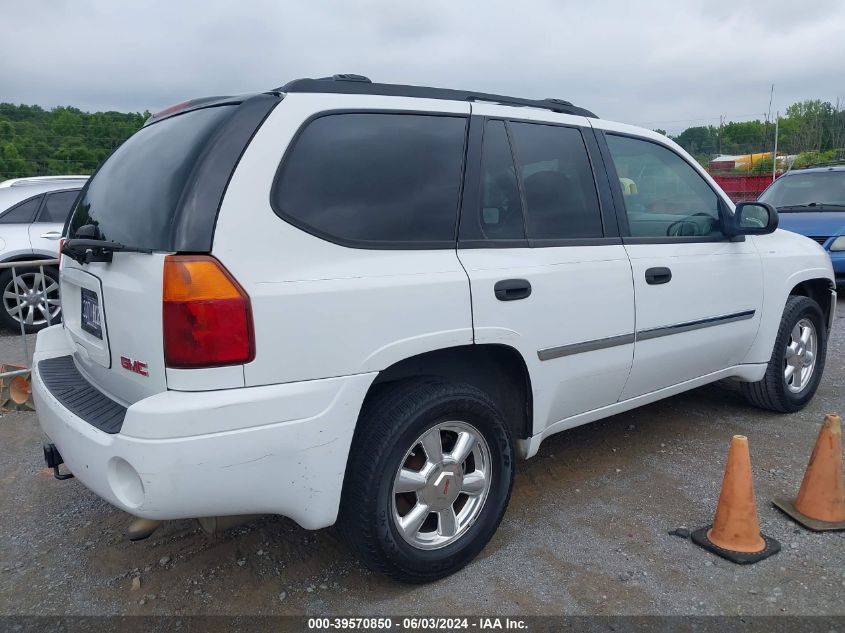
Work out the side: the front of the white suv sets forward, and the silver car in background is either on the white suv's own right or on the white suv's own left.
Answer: on the white suv's own left

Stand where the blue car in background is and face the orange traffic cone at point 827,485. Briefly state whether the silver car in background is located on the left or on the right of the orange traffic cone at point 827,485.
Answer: right

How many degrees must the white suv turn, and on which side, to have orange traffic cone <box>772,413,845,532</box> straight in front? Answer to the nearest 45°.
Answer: approximately 45° to its right

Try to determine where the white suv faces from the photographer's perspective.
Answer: facing away from the viewer and to the right of the viewer
